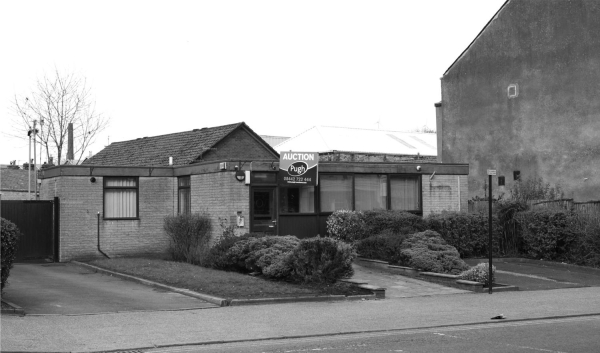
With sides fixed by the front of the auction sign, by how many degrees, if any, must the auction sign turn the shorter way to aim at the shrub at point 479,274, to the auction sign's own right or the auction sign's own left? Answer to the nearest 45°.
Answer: approximately 45° to the auction sign's own left

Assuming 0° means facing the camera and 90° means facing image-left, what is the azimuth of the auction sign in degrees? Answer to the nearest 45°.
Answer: approximately 0°

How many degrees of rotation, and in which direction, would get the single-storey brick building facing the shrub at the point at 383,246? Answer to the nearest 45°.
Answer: approximately 45° to its left

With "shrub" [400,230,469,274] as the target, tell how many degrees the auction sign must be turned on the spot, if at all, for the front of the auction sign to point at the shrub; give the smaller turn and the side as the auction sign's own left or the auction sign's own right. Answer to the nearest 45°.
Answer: approximately 45° to the auction sign's own left

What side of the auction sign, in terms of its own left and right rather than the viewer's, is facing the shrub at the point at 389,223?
left

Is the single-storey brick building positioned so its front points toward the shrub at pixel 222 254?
yes

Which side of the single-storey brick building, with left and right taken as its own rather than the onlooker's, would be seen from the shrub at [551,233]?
left

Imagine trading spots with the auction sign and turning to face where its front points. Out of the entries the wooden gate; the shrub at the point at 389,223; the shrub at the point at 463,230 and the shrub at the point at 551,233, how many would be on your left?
3

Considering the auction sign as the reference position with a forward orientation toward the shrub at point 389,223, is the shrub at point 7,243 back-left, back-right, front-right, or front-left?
back-right
